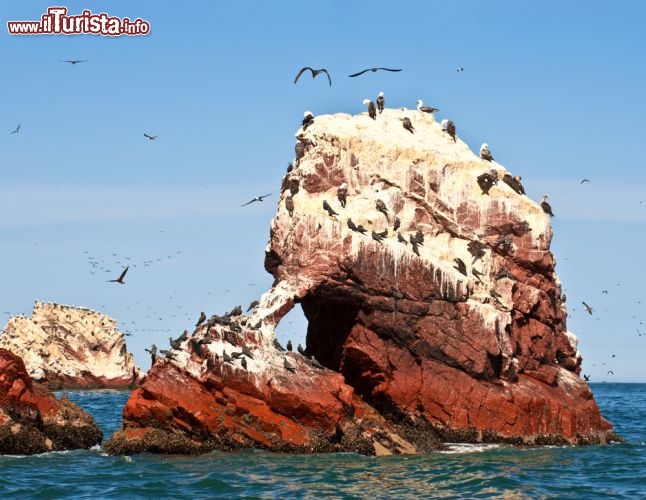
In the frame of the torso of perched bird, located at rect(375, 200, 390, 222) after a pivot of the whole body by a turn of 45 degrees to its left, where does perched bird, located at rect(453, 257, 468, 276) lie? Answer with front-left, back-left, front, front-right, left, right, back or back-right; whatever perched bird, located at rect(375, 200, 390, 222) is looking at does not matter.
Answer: back-left

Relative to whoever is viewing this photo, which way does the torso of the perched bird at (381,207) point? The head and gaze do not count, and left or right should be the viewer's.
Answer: facing to the left of the viewer

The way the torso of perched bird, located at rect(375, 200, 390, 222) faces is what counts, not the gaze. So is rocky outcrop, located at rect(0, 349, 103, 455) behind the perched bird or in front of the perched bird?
in front
